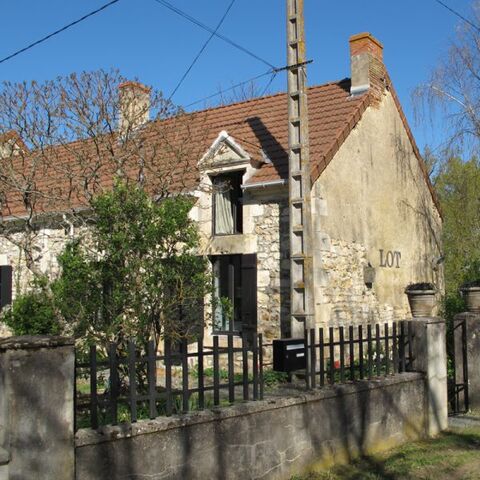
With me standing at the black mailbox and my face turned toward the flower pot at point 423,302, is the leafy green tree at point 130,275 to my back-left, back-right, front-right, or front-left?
back-left

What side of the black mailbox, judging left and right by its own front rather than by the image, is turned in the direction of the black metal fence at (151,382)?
right

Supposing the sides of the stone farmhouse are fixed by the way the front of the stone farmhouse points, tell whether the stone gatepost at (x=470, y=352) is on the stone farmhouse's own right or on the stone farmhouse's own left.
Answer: on the stone farmhouse's own left

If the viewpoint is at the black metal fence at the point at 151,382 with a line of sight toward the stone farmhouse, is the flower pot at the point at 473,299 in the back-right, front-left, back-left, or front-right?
front-right

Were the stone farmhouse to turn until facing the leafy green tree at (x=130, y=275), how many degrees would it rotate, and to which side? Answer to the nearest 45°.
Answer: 0° — it already faces it

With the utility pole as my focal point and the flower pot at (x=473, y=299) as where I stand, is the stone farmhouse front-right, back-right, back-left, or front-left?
front-right

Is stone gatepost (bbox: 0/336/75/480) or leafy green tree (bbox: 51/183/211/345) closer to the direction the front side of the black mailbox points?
the stone gatepost

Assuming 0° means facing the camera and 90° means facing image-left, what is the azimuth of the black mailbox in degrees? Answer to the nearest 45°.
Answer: approximately 315°

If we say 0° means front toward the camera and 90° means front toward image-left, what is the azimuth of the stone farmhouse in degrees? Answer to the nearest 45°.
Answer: approximately 45°

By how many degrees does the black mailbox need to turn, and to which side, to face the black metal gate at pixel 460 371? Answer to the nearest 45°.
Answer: approximately 90° to its left

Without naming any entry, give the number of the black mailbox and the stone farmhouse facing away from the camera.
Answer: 0

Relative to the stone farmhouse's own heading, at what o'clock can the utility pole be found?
The utility pole is roughly at 11 o'clock from the stone farmhouse.

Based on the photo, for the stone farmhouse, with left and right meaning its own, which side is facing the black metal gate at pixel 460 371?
left

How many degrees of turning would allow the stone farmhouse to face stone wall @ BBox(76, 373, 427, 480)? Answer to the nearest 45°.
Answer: approximately 45° to its left

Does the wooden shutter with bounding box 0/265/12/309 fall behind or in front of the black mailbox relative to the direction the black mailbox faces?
behind

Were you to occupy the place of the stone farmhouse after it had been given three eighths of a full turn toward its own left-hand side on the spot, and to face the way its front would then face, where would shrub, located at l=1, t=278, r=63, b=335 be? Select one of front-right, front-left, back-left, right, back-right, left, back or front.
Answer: back
